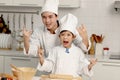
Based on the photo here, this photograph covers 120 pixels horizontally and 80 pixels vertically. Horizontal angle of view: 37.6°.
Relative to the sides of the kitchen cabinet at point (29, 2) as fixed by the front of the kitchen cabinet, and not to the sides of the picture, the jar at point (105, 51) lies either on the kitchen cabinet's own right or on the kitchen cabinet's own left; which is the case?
on the kitchen cabinet's own left

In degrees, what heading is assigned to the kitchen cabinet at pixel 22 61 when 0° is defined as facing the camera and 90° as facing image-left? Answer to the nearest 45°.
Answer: approximately 0°

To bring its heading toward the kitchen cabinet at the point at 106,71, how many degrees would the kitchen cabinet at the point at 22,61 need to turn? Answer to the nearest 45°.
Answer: approximately 90° to its left

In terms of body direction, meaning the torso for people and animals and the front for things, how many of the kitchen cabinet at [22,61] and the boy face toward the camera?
2

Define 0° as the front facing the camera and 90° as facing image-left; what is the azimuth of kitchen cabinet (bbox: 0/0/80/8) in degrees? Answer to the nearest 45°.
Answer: approximately 0°

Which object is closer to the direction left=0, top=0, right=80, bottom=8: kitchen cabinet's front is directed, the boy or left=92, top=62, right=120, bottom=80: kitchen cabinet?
the boy
